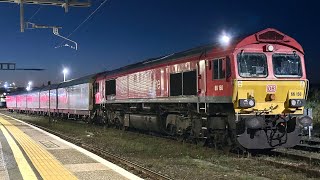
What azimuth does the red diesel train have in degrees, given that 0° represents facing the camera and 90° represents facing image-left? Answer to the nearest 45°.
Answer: approximately 315°

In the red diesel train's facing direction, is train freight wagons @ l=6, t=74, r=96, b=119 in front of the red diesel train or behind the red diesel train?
behind
